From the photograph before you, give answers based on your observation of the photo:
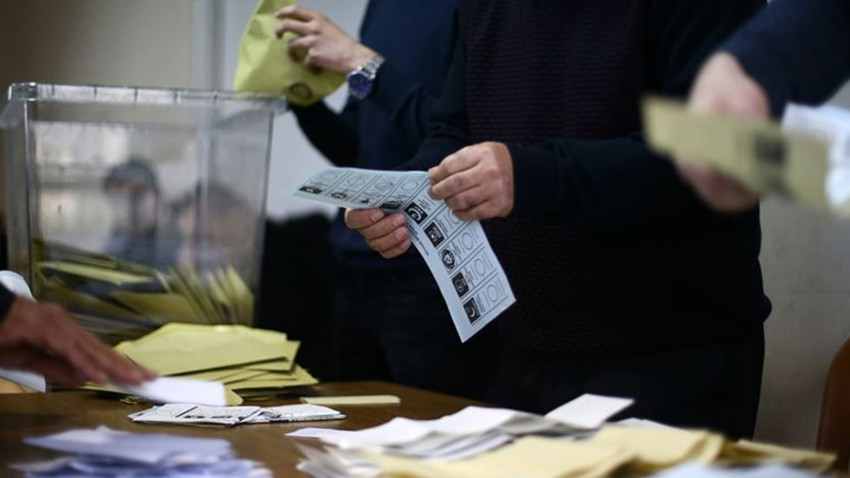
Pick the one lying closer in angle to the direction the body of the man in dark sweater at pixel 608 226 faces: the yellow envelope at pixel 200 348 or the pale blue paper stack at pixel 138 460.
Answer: the pale blue paper stack

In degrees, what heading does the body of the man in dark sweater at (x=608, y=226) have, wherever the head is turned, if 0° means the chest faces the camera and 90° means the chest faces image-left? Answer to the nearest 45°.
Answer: approximately 45°

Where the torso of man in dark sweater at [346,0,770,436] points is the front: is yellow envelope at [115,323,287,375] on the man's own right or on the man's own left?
on the man's own right

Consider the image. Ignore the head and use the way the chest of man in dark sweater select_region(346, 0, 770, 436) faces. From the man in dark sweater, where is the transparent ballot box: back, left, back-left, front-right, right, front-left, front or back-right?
right

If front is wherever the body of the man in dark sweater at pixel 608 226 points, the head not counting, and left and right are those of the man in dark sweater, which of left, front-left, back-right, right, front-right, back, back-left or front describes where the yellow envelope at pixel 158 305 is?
right
